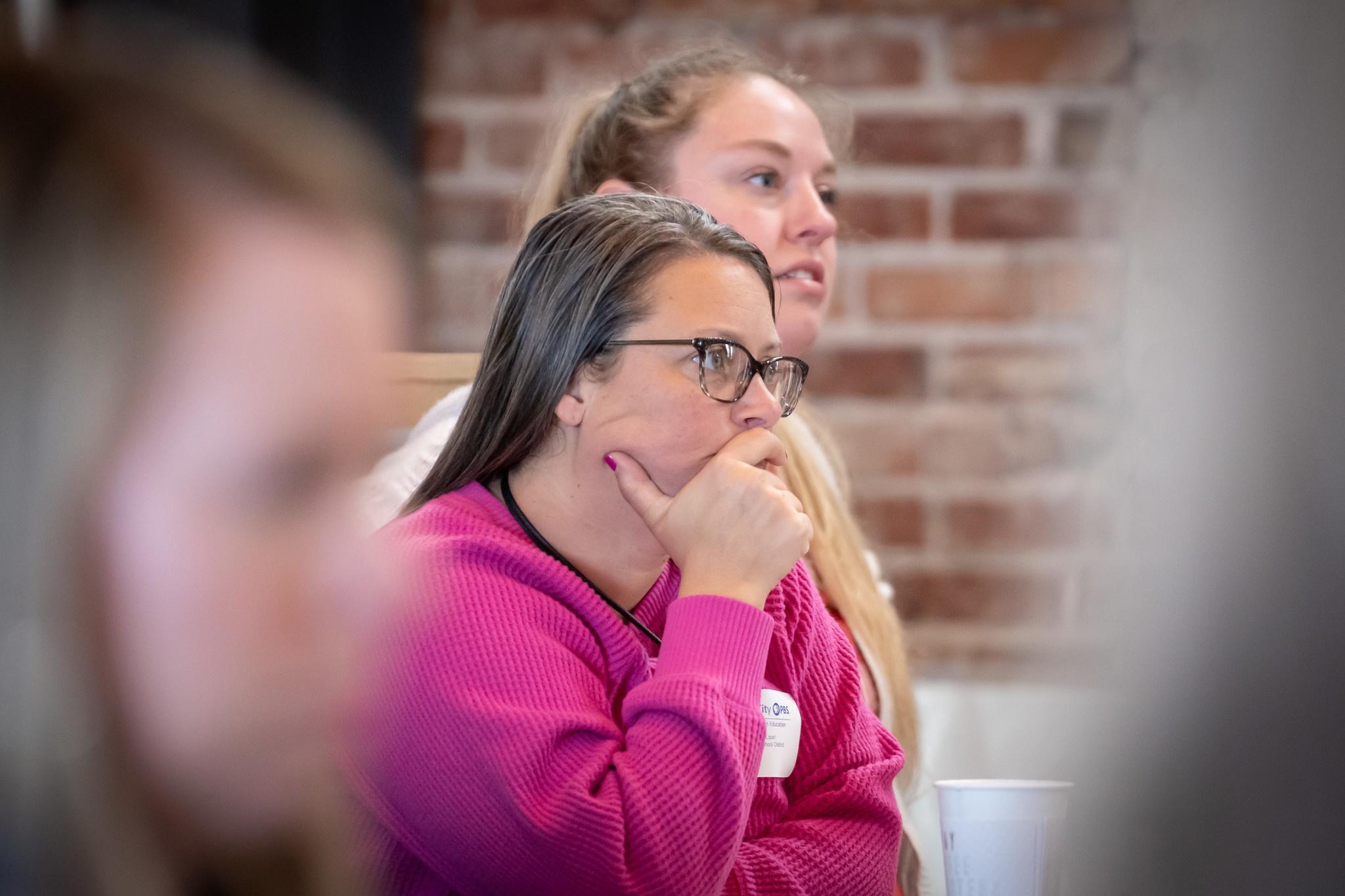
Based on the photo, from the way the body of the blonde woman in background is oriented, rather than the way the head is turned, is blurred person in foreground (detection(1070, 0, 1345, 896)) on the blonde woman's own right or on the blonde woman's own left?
on the blonde woman's own right

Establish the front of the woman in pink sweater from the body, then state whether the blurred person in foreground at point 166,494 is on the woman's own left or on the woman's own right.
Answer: on the woman's own right

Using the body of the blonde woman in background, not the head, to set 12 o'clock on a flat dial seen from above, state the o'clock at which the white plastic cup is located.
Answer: The white plastic cup is roughly at 1 o'clock from the blonde woman in background.

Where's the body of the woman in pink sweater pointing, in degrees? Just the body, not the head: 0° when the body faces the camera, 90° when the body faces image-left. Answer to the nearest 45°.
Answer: approximately 315°

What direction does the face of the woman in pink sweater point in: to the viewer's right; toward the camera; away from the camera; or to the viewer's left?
to the viewer's right
